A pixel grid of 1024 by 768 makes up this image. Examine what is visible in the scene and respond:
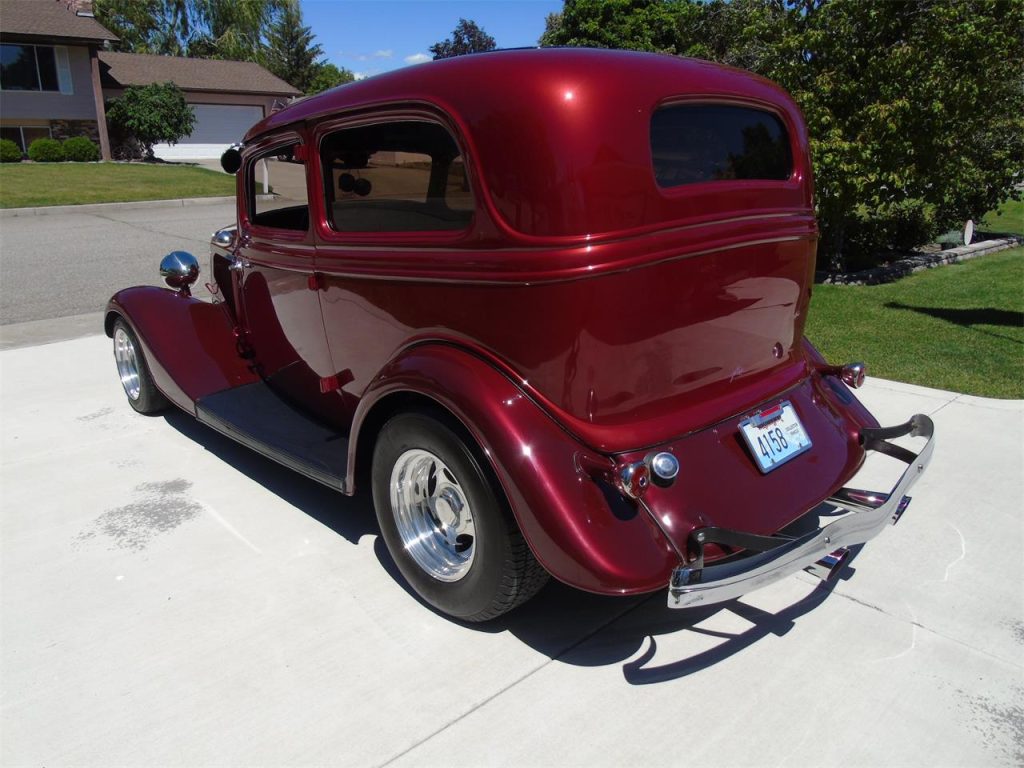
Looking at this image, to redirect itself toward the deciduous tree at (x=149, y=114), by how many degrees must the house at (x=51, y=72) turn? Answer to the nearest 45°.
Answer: approximately 90° to its left

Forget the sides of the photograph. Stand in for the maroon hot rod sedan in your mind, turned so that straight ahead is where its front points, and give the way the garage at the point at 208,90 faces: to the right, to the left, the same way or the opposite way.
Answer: the opposite way

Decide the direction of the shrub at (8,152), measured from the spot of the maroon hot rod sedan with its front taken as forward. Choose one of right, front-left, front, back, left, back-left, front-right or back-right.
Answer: front

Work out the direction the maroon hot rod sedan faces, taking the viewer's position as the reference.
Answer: facing away from the viewer and to the left of the viewer

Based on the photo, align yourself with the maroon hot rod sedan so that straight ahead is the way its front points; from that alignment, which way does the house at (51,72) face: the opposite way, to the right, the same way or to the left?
the opposite way

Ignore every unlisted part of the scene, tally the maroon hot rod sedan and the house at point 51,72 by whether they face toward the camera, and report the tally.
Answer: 1

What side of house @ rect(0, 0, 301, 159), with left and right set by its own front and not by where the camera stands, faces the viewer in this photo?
front

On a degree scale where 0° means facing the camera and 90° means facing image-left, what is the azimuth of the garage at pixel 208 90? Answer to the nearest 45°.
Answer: approximately 0°

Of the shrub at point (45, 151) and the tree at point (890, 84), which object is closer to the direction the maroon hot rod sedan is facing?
the shrub

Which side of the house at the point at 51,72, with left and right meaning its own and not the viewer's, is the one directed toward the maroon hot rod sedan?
front

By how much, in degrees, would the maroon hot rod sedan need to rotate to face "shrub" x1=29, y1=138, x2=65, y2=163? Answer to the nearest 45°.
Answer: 0° — it already faces it

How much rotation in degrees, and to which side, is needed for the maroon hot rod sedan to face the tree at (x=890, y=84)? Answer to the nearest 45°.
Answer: approximately 90° to its right
